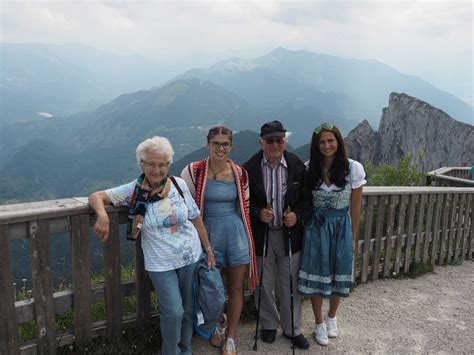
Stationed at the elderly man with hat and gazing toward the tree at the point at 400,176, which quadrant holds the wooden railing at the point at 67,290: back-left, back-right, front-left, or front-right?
back-left

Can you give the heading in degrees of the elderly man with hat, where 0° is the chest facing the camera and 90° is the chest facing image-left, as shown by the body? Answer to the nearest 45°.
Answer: approximately 0°

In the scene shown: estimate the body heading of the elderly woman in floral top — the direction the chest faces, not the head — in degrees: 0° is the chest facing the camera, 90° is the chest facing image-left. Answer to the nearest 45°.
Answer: approximately 0°

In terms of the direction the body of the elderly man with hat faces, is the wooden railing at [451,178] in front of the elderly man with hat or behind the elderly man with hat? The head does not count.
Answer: behind

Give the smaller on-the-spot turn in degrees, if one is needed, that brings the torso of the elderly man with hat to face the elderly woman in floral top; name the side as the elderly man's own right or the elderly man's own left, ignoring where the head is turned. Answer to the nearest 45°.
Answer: approximately 45° to the elderly man's own right

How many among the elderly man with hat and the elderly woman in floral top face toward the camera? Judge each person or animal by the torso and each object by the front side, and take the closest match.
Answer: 2

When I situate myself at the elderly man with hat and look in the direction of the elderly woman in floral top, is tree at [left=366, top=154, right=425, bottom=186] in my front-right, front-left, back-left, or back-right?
back-right

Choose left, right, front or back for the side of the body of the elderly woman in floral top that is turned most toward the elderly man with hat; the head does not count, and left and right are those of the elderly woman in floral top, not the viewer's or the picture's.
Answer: left
